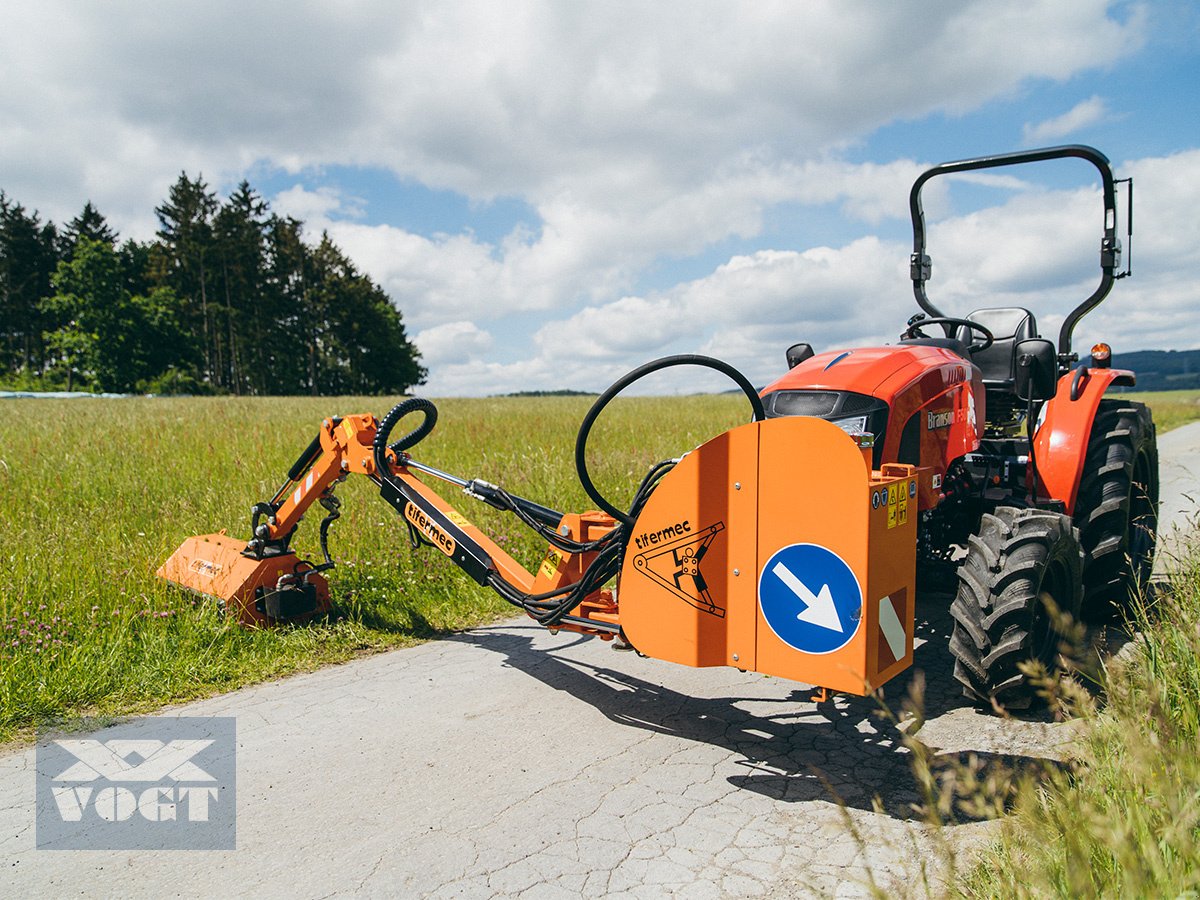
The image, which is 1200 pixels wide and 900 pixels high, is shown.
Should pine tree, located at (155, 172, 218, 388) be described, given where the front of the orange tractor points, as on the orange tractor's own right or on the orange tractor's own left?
on the orange tractor's own right

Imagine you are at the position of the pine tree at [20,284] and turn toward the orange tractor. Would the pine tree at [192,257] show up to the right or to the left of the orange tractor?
left

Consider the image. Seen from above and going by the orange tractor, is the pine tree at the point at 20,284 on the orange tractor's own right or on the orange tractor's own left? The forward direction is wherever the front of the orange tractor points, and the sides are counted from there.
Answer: on the orange tractor's own right

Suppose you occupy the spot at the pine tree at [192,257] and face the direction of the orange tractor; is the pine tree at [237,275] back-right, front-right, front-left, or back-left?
front-left

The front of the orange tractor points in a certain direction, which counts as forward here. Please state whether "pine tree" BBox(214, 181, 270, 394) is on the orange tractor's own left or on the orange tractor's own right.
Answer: on the orange tractor's own right
